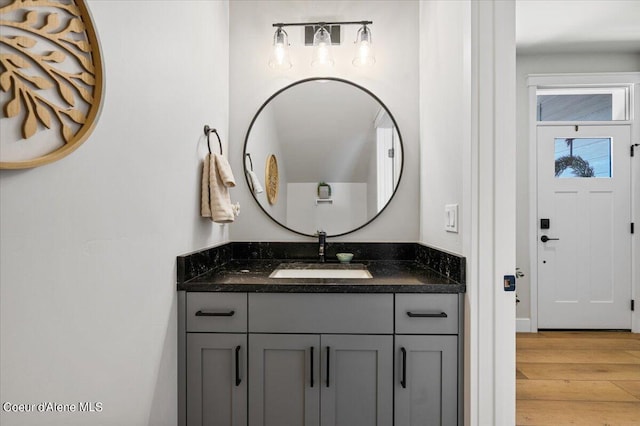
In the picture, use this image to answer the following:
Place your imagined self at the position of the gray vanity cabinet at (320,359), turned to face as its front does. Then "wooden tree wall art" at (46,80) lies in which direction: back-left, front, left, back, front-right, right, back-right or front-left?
front-right

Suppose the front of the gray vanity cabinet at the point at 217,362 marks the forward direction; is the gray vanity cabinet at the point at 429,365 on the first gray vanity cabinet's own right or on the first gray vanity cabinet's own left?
on the first gray vanity cabinet's own left

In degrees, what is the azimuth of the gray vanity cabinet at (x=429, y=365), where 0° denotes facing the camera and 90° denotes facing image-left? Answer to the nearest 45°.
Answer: approximately 0°

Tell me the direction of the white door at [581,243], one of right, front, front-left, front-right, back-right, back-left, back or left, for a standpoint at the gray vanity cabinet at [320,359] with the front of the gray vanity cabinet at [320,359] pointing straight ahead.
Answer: back-left

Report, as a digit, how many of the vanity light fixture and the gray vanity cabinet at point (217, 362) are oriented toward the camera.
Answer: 2

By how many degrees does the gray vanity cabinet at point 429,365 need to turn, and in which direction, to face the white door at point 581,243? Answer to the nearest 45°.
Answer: approximately 135° to its left

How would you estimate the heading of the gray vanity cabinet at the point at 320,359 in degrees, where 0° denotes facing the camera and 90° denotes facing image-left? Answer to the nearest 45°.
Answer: approximately 0°
